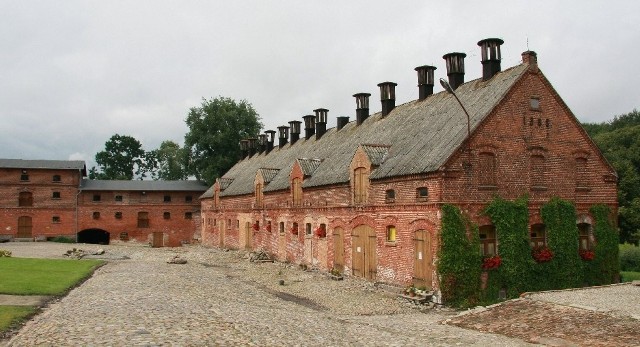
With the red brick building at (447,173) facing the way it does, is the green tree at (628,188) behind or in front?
behind

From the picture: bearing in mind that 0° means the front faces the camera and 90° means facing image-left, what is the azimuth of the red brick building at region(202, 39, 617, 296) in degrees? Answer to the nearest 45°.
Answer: approximately 45°

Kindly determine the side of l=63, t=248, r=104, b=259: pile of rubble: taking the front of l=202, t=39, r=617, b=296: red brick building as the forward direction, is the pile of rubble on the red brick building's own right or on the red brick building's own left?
on the red brick building's own right
